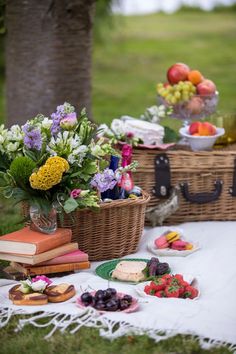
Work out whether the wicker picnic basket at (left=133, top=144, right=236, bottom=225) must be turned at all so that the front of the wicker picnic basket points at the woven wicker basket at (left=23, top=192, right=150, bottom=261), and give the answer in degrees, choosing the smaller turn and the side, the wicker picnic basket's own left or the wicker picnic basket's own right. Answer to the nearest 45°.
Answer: approximately 45° to the wicker picnic basket's own right

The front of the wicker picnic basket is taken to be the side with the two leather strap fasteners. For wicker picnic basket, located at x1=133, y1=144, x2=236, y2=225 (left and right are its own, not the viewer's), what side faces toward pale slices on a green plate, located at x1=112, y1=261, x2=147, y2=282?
front

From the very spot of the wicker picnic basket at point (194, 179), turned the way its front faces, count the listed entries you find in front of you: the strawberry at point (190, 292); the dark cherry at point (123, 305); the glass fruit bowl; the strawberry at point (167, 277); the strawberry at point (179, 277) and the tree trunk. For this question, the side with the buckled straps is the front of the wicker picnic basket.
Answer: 4

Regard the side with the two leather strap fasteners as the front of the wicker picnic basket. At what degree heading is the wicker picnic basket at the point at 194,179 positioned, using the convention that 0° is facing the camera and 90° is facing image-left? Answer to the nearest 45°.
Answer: approximately 0°

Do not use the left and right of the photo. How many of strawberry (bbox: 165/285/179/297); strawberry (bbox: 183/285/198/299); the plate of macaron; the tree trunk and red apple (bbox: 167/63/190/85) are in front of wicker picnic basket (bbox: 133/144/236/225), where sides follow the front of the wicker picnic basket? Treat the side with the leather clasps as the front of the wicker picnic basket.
3

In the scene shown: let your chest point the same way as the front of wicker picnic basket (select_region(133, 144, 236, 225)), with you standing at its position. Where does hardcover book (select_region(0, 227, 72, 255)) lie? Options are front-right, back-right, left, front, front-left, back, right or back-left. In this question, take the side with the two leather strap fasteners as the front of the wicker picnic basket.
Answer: front-right

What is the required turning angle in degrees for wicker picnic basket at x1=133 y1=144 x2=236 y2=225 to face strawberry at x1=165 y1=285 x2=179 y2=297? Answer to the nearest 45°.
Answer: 0° — it already faces it

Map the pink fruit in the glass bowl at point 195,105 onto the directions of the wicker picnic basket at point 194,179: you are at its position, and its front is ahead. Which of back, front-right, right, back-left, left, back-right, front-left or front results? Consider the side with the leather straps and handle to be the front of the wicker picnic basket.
back

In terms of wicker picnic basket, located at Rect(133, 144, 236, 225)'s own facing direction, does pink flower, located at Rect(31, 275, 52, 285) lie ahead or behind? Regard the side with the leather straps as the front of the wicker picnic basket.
ahead

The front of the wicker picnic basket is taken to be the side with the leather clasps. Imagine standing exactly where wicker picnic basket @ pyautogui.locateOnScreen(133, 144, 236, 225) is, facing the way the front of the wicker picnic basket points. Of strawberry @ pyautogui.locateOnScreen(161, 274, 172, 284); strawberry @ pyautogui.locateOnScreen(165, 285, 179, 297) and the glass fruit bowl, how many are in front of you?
2

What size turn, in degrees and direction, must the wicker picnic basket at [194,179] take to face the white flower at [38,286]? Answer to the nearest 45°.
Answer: approximately 45° to its right

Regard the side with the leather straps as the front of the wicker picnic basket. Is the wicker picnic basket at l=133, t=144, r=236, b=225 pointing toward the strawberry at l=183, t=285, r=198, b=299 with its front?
yes

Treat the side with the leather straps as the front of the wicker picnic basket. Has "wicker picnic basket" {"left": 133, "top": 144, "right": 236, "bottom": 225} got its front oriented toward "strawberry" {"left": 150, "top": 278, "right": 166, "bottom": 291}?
yes

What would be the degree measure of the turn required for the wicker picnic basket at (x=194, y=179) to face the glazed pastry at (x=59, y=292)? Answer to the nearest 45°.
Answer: approximately 45° to its right

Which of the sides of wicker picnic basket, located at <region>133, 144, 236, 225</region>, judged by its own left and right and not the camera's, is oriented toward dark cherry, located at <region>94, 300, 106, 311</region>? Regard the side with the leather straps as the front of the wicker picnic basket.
front

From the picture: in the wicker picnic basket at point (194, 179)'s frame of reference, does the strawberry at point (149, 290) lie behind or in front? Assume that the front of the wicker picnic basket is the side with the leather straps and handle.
in front

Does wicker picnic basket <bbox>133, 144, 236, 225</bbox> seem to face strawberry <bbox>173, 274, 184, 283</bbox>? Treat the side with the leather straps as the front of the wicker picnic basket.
yes
